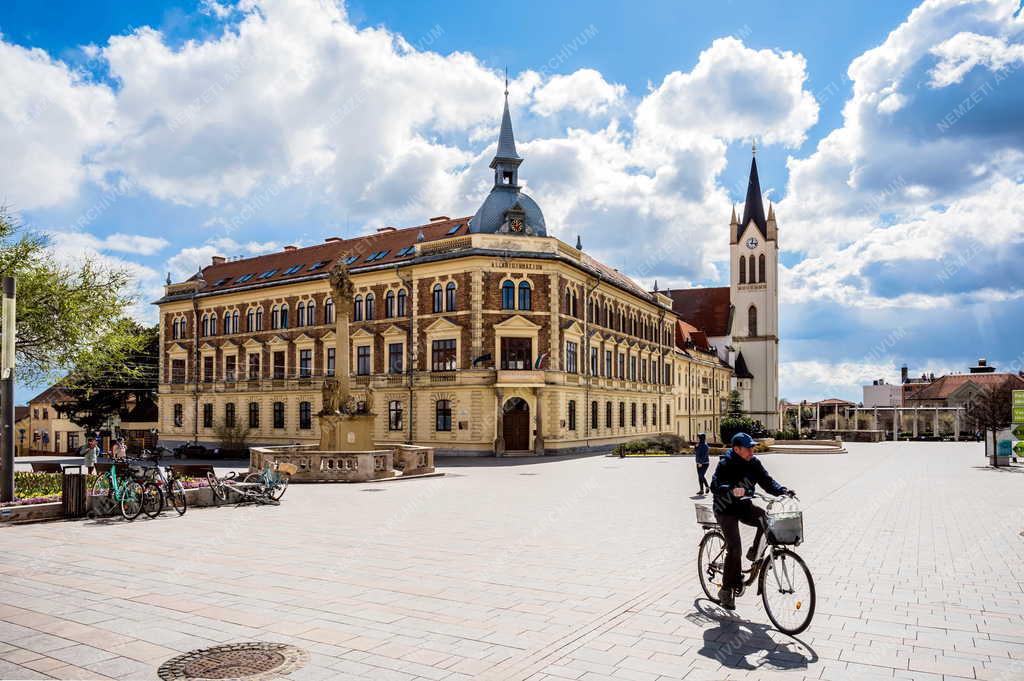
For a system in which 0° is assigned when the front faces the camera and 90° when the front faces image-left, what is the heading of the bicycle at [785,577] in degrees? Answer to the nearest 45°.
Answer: approximately 315°

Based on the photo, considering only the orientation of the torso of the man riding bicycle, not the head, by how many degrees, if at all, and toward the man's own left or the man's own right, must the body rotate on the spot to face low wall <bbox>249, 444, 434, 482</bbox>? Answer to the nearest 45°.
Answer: approximately 180°

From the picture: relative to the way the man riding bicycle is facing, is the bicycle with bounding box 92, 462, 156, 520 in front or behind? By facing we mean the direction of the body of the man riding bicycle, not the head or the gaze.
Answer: behind

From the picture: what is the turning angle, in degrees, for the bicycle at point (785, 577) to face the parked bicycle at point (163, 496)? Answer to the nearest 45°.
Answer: approximately 180°

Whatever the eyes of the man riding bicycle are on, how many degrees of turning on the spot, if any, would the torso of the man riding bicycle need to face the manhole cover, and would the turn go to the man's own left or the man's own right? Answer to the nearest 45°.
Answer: approximately 90° to the man's own right

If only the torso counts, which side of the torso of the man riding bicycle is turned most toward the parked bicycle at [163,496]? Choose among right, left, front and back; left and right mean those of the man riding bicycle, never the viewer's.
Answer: back

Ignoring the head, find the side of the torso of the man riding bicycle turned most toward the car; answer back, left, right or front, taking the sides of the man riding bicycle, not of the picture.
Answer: back
